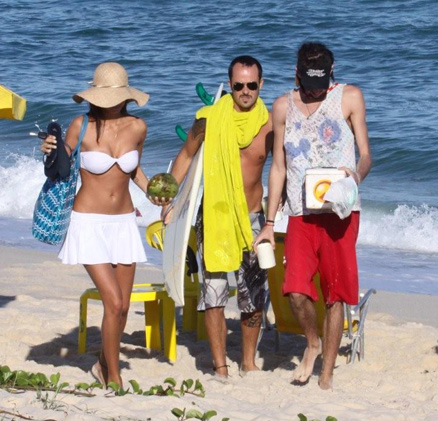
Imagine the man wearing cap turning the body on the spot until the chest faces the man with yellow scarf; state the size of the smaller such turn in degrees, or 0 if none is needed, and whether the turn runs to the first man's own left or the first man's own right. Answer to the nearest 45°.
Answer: approximately 90° to the first man's own right

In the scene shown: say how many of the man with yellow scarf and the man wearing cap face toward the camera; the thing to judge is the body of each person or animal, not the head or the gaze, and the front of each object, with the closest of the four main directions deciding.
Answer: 2

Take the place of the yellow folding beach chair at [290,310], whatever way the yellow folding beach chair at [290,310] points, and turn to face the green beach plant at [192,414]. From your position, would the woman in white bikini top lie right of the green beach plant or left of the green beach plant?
right

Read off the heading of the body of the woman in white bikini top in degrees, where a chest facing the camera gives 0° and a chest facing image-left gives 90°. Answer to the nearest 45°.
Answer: approximately 0°

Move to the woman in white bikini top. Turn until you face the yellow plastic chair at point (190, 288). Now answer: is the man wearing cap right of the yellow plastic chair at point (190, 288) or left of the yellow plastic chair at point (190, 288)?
right

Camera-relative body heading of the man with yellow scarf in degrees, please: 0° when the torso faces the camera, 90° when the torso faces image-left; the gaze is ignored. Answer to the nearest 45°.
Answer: approximately 0°
